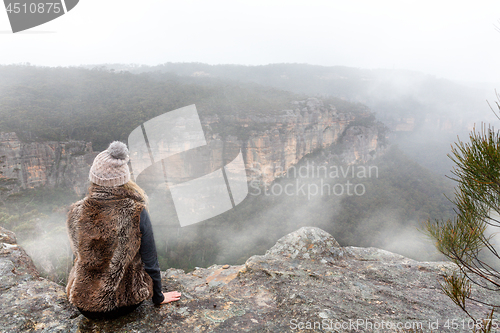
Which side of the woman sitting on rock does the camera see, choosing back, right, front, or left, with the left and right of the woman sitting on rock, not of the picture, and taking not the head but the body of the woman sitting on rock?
back

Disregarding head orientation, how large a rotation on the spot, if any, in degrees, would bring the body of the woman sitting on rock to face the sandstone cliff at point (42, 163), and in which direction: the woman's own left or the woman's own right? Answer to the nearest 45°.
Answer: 0° — they already face it

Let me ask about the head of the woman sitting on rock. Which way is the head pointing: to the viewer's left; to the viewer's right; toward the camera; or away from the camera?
away from the camera

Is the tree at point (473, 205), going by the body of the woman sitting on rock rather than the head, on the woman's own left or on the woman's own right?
on the woman's own right
